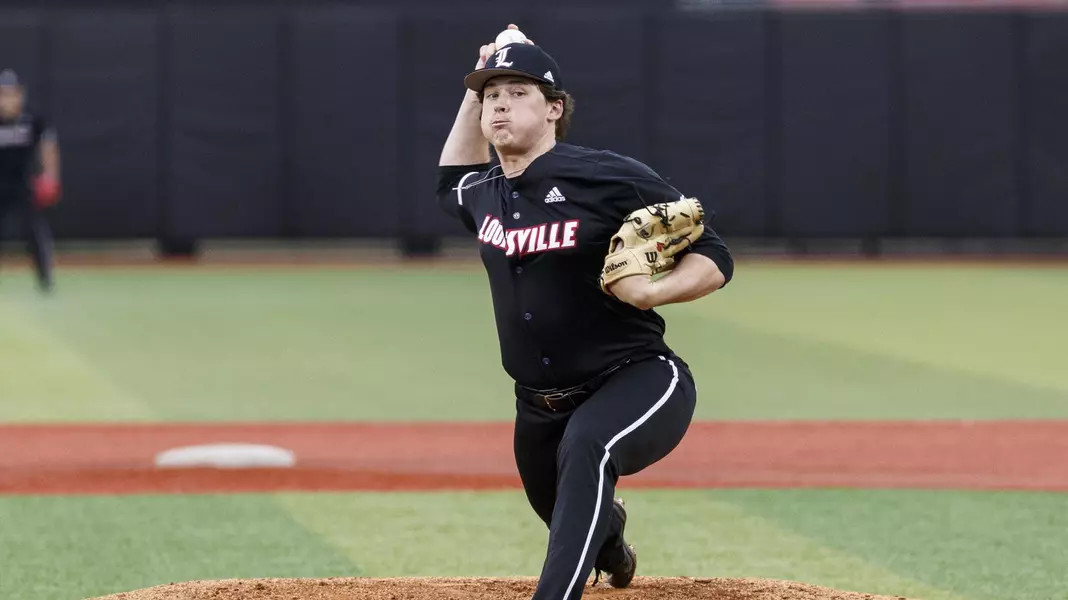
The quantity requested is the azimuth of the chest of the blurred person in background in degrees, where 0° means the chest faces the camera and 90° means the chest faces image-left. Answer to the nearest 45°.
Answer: approximately 0°
